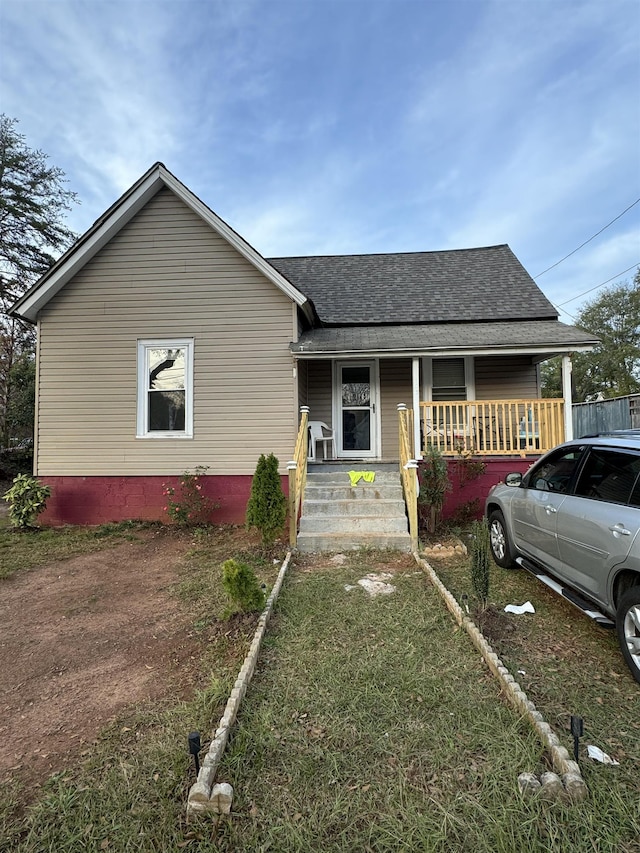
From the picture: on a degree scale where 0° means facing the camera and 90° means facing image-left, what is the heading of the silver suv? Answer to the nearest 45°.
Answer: approximately 135°

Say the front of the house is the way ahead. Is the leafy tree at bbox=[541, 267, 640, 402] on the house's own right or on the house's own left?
on the house's own left

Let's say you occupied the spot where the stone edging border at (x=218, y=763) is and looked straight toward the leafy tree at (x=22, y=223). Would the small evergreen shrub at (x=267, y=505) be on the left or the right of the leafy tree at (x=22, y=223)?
right

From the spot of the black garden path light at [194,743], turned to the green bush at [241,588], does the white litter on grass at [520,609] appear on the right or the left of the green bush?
right

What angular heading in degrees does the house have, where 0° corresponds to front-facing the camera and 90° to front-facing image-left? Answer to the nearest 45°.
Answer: approximately 0°

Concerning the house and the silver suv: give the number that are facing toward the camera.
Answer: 1

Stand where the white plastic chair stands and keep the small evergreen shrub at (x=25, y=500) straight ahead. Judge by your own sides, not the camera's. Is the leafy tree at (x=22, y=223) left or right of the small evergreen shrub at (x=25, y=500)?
right

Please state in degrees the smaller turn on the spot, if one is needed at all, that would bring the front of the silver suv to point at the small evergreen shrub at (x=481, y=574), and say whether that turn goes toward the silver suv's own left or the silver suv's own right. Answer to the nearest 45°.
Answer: approximately 45° to the silver suv's own left

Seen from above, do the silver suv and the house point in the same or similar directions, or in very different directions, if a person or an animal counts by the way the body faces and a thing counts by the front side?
very different directions

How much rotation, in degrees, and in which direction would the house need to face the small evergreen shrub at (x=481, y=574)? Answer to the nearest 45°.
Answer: approximately 45° to its left

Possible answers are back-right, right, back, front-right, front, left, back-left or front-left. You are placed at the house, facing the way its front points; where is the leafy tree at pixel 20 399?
back-right

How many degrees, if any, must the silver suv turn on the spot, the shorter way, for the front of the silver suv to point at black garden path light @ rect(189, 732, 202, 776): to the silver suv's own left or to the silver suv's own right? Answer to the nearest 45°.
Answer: approximately 90° to the silver suv's own left
